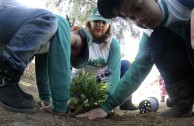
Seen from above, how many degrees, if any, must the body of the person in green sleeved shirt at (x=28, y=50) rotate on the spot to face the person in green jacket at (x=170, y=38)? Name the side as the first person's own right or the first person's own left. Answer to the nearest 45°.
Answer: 0° — they already face them

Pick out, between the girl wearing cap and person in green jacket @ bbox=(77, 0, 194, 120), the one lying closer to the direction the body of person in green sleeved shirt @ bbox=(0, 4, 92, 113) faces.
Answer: the person in green jacket

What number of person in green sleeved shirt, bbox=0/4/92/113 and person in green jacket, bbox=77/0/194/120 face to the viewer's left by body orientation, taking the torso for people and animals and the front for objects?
1

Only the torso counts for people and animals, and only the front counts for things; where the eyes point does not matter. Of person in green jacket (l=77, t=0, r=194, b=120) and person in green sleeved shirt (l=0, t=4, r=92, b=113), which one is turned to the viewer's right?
person in green sleeved shirt (l=0, t=4, r=92, b=113)

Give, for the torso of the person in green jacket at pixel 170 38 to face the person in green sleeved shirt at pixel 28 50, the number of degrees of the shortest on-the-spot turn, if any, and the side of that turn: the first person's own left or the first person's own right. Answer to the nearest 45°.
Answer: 0° — they already face them

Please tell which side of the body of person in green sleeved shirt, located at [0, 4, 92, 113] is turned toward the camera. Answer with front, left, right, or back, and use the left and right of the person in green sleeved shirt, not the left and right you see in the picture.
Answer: right

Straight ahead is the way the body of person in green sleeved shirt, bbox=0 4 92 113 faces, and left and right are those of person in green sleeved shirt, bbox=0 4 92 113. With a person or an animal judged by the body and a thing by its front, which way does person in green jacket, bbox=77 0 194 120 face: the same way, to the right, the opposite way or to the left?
the opposite way

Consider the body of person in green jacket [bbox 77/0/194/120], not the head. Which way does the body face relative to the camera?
to the viewer's left
